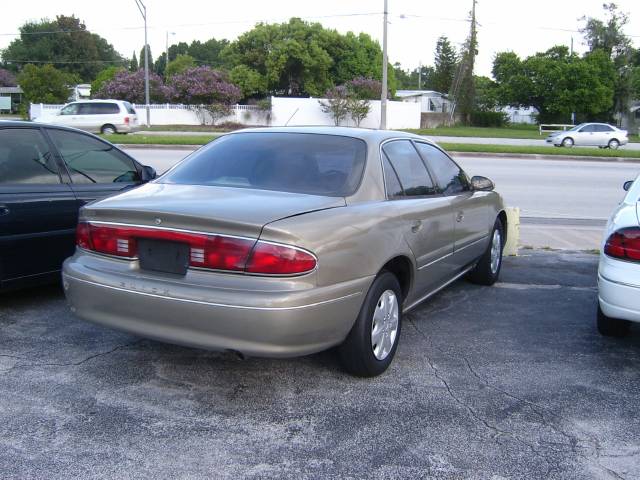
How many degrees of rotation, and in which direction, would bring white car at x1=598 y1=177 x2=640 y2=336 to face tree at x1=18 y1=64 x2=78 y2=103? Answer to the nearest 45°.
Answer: approximately 45° to its left

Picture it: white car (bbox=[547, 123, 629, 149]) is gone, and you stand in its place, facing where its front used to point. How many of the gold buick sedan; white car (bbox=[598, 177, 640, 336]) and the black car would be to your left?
3

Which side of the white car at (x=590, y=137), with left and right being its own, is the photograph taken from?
left

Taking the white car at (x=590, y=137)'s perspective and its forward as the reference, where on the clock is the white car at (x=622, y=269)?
the white car at (x=622, y=269) is roughly at 9 o'clock from the white car at (x=590, y=137).

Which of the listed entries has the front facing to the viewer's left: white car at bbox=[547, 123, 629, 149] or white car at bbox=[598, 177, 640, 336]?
white car at bbox=[547, 123, 629, 149]

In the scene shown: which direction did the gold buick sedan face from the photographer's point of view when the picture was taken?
facing away from the viewer and to the right of the viewer

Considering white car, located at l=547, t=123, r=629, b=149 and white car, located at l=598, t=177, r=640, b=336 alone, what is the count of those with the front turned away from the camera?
1

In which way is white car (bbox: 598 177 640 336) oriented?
away from the camera

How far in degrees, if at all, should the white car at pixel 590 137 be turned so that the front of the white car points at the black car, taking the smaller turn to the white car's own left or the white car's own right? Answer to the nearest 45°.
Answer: approximately 90° to the white car's own left

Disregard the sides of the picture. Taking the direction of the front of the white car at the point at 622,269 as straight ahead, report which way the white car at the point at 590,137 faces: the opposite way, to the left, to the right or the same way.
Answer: to the left

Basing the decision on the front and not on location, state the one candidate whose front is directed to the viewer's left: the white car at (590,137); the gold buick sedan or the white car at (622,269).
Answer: the white car at (590,137)

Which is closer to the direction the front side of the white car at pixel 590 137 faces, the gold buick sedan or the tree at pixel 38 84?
the tree
